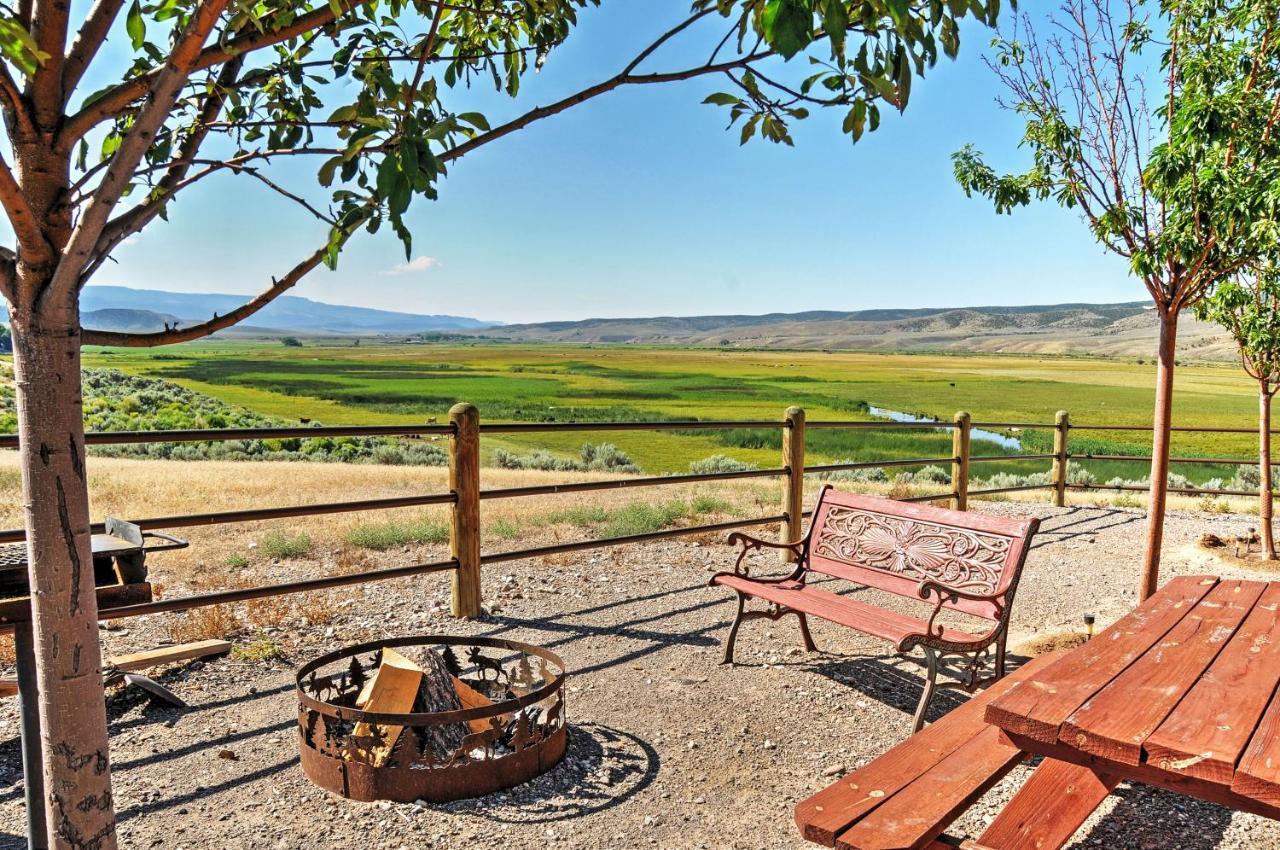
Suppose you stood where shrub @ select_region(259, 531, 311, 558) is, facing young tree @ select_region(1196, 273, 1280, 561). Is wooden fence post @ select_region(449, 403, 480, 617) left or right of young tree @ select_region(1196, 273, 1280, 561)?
right

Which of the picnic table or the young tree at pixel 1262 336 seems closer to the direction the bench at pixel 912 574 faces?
the picnic table

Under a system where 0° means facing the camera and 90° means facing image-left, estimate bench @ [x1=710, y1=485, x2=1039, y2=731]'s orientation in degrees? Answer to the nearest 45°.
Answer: approximately 45°

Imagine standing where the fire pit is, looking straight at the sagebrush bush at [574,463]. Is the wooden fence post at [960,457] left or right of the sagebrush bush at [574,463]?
right

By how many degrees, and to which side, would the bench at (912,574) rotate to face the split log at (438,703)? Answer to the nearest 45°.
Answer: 0° — it already faces it

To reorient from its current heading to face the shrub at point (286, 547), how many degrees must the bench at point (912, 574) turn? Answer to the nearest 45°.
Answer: approximately 90° to its right

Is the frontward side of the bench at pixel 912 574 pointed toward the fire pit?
yes

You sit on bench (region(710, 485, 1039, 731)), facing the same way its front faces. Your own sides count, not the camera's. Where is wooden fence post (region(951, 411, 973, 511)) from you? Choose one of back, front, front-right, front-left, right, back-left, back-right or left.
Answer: back-right

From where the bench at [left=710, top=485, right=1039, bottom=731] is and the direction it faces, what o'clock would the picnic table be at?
The picnic table is roughly at 10 o'clock from the bench.

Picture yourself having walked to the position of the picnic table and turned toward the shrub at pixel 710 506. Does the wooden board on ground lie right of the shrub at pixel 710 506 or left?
left

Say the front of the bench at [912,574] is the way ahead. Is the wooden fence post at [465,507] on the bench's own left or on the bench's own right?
on the bench's own right

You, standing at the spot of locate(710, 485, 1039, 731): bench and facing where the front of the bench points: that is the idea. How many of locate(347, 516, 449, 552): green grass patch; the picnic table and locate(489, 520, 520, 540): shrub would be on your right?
2

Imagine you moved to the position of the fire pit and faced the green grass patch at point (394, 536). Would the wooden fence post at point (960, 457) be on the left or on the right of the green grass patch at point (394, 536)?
right
